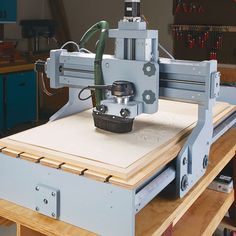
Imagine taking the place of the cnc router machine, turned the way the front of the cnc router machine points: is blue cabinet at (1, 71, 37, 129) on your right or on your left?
on your right

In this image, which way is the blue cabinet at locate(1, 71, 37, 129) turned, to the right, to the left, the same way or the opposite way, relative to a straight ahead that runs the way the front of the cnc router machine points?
to the left

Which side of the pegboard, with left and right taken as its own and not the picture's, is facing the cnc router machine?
front

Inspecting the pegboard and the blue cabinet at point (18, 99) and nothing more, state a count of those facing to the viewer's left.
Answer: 0

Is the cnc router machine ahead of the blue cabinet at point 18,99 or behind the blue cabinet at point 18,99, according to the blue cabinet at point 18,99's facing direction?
ahead

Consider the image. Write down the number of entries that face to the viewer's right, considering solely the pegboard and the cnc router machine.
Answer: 0

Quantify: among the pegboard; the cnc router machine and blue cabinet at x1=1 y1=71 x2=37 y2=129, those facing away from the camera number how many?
0

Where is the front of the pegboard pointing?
toward the camera

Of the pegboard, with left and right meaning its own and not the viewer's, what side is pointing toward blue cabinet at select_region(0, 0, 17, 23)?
right

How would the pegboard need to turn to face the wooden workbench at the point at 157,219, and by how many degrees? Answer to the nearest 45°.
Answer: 0° — it already faces it

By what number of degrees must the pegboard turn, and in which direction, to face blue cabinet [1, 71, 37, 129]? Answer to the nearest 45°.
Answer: approximately 90° to its right
